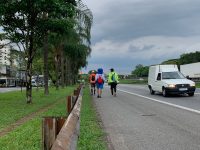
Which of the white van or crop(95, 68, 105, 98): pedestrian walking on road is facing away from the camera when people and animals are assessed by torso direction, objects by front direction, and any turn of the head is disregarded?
the pedestrian walking on road

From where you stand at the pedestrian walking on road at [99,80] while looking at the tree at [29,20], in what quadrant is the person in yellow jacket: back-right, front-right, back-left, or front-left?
back-left

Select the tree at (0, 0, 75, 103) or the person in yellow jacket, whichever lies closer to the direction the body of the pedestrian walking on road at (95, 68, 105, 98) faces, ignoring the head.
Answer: the person in yellow jacket

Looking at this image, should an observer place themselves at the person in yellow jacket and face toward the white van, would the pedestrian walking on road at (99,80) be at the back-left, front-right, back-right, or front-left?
back-right

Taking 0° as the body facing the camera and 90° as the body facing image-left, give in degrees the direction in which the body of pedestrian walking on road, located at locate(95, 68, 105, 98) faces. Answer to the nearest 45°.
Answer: approximately 180°

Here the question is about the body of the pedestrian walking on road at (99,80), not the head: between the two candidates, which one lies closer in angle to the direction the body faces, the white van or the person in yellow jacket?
the person in yellow jacket

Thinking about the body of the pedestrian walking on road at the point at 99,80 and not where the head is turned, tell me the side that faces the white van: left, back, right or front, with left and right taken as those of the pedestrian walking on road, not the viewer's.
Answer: right

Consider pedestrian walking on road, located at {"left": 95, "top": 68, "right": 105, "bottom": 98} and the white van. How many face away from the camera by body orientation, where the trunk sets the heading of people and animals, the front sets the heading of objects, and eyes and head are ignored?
1

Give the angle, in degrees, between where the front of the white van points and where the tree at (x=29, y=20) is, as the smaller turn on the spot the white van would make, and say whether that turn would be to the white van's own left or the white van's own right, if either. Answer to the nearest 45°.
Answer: approximately 90° to the white van's own right
